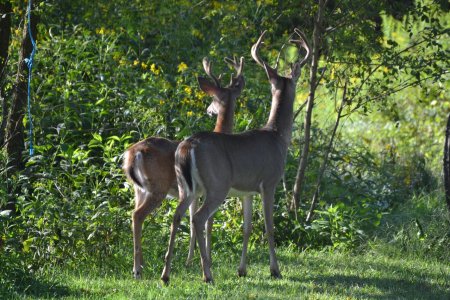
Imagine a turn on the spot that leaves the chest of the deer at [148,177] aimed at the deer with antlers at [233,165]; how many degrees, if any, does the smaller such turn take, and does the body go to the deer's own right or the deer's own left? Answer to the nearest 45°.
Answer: approximately 90° to the deer's own right

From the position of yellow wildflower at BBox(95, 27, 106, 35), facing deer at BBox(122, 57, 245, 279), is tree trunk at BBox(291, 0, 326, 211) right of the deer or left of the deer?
left

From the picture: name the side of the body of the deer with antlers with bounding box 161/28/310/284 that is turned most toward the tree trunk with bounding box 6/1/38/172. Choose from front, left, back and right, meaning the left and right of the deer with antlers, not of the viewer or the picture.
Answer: left

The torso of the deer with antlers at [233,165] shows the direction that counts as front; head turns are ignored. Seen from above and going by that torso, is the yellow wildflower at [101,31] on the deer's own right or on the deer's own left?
on the deer's own left

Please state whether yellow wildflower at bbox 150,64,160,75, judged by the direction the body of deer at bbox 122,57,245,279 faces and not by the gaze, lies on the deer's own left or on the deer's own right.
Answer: on the deer's own left

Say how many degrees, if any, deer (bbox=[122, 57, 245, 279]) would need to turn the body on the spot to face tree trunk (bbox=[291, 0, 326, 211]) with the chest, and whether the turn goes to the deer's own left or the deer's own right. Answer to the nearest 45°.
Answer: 0° — it already faces it

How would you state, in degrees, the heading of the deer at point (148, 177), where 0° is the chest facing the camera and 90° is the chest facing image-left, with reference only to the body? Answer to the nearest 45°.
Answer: approximately 225°

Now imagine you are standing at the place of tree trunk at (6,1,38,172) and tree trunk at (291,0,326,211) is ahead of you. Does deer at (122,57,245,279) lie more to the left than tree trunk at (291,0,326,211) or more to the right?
right

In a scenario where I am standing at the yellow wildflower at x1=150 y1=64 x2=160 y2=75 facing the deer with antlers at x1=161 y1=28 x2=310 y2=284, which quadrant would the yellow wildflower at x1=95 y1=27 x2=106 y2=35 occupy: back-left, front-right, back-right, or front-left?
back-right

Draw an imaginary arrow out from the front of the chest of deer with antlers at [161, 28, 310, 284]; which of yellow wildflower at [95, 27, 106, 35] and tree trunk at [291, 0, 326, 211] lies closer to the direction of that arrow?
the tree trunk
